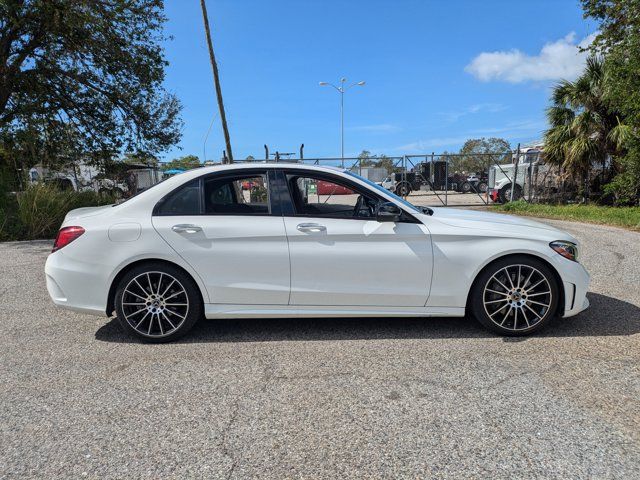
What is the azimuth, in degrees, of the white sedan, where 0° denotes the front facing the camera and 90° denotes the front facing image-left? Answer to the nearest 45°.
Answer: approximately 270°

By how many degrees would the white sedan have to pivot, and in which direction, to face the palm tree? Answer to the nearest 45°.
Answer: approximately 45° to its left

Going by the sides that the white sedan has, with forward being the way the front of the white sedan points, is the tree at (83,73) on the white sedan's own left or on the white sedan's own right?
on the white sedan's own left

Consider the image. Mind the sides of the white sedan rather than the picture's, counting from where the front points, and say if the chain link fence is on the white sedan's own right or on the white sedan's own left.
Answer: on the white sedan's own left

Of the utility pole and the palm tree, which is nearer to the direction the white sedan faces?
the palm tree

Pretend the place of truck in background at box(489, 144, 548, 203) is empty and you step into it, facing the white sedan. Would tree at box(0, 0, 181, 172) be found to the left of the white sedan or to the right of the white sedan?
right

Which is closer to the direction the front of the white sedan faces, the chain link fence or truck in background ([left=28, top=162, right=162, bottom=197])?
the chain link fence

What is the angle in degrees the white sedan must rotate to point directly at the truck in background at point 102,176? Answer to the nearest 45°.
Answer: approximately 135° to its left

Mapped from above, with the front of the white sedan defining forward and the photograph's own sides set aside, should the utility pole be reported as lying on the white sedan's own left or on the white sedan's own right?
on the white sedan's own left

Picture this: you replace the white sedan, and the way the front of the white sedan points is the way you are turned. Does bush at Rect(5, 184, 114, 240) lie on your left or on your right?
on your left

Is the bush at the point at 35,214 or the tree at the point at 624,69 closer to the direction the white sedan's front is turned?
the tree
